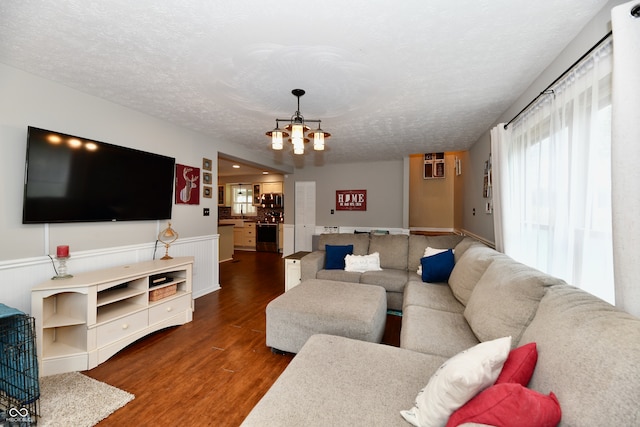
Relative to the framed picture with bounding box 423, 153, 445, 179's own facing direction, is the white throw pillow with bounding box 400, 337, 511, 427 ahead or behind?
ahead

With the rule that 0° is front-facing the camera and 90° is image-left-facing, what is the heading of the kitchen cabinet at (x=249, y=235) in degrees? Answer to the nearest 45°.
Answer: approximately 0°

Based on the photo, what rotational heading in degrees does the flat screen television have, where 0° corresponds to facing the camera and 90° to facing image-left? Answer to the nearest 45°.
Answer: approximately 315°

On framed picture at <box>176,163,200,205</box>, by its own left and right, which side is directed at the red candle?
right

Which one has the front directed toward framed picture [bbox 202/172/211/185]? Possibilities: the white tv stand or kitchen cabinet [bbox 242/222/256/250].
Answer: the kitchen cabinet

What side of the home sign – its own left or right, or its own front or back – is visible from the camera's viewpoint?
front

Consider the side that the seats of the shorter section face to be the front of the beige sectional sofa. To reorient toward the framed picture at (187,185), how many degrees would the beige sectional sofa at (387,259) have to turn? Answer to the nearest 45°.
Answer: approximately 90° to its right

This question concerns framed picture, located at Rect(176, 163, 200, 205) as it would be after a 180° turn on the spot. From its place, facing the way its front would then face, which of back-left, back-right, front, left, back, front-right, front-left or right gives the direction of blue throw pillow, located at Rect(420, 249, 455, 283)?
back

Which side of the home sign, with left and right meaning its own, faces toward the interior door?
right

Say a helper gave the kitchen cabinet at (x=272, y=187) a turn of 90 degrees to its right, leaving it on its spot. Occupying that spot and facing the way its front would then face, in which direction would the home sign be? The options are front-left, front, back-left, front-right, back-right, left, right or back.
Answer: back-left

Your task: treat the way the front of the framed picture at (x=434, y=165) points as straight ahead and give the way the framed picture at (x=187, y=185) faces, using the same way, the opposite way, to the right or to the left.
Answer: to the left

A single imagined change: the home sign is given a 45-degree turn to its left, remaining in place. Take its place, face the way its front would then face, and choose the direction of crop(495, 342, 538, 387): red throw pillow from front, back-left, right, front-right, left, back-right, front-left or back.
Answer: front-right

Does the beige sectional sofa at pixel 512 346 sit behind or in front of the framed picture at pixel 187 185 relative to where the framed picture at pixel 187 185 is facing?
in front
